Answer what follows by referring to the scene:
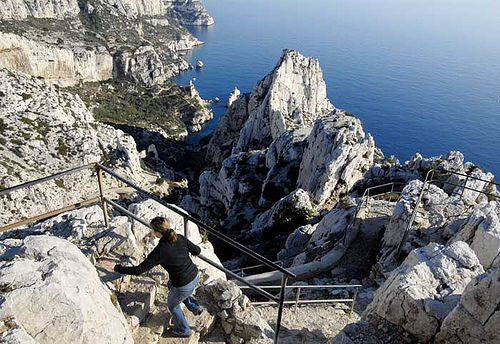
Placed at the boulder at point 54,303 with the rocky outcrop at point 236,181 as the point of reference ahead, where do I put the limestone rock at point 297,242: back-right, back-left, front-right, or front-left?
front-right

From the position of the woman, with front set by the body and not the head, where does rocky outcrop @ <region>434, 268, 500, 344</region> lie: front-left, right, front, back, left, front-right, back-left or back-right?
back-right

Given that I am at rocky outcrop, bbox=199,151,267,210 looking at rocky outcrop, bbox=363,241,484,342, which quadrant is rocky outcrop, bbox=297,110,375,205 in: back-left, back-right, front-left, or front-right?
front-left
